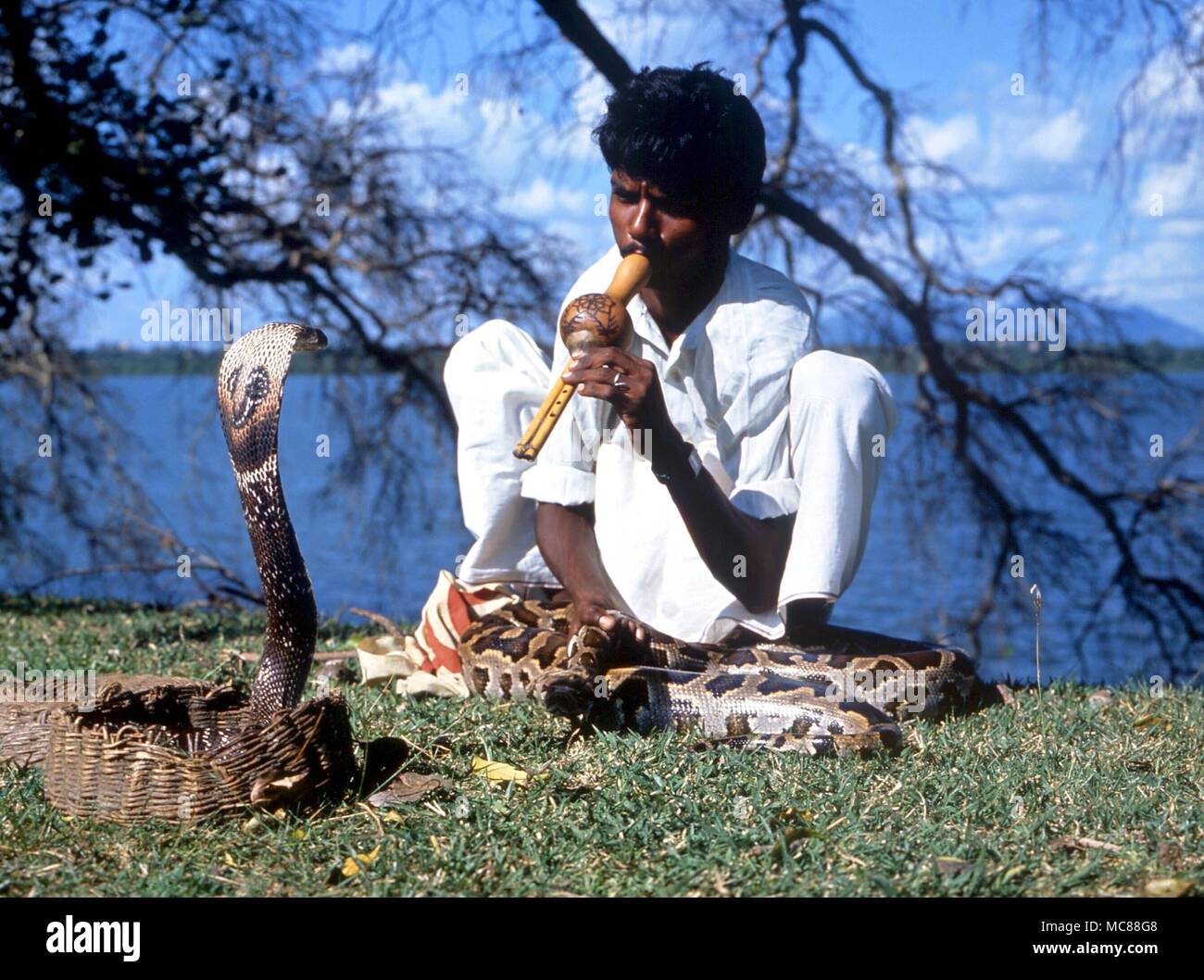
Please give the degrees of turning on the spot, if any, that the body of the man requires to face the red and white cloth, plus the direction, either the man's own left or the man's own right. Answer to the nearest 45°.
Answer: approximately 90° to the man's own right

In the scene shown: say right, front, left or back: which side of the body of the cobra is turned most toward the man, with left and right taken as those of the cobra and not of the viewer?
front

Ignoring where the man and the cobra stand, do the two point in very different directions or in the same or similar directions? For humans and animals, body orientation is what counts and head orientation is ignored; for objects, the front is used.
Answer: very different directions

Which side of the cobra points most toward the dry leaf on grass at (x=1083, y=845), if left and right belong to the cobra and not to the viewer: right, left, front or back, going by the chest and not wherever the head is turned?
right

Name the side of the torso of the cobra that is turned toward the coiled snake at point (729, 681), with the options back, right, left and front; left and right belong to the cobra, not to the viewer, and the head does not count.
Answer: front

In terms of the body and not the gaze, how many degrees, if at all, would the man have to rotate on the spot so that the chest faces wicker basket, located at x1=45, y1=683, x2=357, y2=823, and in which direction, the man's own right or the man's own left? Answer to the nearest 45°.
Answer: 0° — they already face it

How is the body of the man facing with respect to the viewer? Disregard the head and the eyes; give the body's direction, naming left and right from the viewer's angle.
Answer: facing the viewer and to the left of the viewer

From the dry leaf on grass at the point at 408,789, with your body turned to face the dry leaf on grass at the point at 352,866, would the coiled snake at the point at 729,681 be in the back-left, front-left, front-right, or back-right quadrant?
back-left

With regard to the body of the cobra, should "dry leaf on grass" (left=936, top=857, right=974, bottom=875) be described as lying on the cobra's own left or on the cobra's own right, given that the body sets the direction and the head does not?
on the cobra's own right

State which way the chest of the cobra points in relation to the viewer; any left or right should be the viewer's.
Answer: facing away from the viewer and to the right of the viewer
